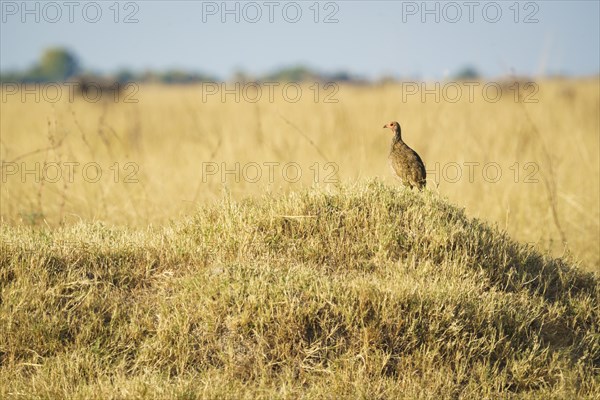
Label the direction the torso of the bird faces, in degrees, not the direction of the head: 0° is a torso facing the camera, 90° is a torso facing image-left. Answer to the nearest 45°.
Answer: approximately 90°
